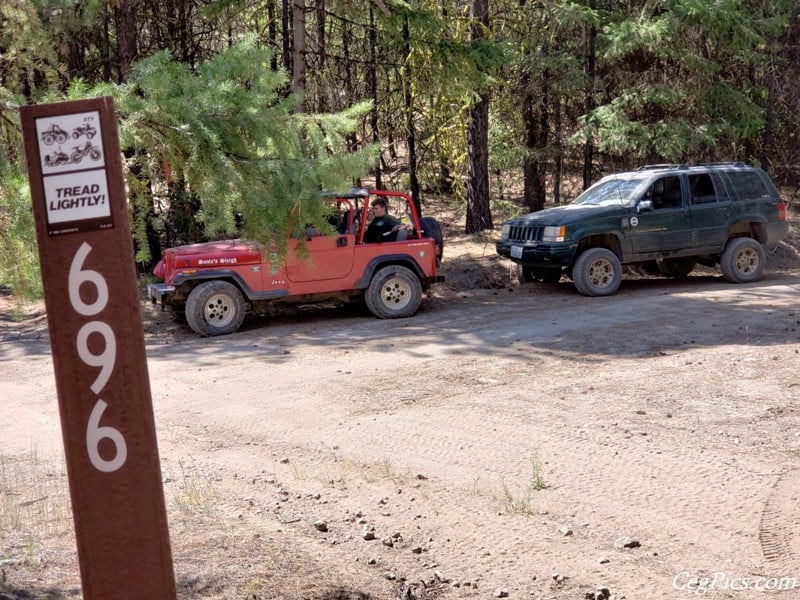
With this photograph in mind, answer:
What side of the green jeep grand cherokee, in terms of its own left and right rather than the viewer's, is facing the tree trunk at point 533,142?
right

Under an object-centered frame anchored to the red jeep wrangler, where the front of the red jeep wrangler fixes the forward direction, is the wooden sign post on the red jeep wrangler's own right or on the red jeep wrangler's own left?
on the red jeep wrangler's own left

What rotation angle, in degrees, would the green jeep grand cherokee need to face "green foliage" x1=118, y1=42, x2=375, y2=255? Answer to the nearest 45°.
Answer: approximately 45° to its left

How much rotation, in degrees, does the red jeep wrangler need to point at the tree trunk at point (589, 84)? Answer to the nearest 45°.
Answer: approximately 135° to its right

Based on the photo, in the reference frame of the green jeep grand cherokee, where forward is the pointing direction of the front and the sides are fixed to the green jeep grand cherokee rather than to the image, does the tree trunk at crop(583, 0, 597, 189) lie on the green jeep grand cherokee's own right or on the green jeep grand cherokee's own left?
on the green jeep grand cherokee's own right

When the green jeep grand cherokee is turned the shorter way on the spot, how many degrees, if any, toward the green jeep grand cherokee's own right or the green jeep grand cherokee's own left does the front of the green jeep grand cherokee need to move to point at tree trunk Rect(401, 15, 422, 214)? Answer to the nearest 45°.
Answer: approximately 90° to the green jeep grand cherokee's own right

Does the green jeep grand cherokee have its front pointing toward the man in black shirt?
yes

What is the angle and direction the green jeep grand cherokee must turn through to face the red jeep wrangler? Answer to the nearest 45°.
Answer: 0° — it already faces it

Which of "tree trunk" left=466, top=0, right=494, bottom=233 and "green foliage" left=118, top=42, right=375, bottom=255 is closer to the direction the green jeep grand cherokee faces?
the green foliage

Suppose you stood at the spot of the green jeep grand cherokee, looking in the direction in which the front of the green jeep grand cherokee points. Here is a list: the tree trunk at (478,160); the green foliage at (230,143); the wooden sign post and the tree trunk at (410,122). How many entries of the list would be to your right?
2

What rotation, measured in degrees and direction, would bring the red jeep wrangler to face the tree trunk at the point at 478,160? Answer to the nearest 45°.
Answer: approximately 135° to its right

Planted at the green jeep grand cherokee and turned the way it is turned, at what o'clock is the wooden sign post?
The wooden sign post is roughly at 11 o'clock from the green jeep grand cherokee.

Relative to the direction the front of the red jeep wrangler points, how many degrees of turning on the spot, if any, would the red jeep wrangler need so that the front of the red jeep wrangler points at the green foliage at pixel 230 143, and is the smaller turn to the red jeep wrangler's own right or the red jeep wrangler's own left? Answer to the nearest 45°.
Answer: approximately 90° to the red jeep wrangler's own left

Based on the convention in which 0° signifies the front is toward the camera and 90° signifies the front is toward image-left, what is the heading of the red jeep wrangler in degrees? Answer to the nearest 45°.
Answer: approximately 90°
